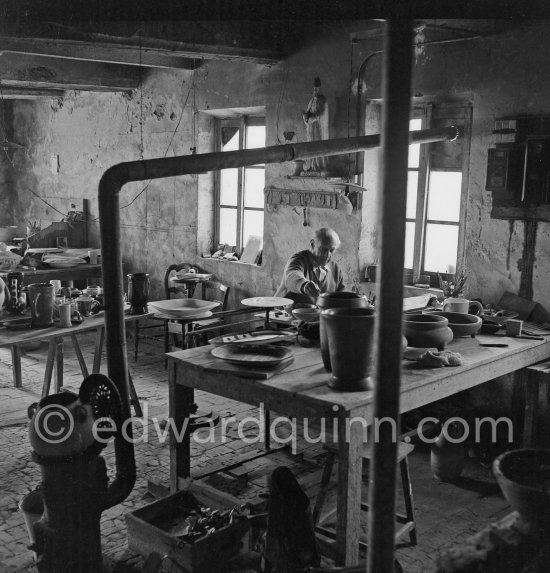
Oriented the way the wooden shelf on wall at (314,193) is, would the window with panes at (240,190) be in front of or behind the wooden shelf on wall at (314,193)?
behind

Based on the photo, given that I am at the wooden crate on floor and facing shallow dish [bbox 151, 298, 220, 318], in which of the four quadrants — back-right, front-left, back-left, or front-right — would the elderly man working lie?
front-right

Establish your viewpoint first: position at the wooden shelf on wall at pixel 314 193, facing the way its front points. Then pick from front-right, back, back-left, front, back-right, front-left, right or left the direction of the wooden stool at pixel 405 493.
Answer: front

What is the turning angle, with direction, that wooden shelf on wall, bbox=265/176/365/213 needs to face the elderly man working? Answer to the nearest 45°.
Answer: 0° — it already faces them

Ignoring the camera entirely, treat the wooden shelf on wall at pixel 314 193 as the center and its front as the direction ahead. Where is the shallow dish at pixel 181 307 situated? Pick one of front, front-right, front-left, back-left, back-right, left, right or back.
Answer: front-right

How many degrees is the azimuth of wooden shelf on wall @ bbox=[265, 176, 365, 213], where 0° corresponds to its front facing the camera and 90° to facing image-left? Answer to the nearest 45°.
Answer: approximately 0°

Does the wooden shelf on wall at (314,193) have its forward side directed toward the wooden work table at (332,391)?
yes

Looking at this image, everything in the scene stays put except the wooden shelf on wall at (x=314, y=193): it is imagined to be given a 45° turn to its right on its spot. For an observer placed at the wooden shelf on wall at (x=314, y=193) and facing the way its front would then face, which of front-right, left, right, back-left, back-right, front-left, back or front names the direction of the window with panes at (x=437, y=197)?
left

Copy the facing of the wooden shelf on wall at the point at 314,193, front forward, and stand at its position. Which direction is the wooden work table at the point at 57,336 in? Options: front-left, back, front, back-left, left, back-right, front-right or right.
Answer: front-right

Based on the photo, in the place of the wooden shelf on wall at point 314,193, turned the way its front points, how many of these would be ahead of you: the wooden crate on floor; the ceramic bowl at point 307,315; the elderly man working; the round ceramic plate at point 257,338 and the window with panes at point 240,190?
4

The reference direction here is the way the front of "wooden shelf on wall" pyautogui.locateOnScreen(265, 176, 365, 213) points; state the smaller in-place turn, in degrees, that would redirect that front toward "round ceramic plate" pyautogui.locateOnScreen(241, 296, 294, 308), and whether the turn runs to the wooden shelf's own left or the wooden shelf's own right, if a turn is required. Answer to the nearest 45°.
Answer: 0° — it already faces it

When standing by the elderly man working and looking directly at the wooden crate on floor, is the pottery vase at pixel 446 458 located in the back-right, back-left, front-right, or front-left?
front-left

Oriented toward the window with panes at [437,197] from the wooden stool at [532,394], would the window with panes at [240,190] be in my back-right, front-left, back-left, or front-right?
front-left

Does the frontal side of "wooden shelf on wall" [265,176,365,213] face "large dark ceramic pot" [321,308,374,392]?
yes

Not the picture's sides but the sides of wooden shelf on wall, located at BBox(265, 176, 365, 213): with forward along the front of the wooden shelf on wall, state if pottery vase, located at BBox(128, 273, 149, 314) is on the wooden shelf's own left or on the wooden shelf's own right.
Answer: on the wooden shelf's own right

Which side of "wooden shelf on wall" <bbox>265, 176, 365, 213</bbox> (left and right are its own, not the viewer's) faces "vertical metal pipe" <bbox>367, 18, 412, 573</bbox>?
front

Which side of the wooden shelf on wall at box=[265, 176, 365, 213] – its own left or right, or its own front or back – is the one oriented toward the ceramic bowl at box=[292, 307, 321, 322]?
front

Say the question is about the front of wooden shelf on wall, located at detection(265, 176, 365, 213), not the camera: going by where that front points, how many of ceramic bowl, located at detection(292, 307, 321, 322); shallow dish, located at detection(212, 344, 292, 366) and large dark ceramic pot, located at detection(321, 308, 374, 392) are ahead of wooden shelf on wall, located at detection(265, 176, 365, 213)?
3

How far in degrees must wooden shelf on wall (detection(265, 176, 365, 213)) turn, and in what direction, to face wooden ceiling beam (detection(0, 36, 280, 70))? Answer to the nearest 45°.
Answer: approximately 90° to its right

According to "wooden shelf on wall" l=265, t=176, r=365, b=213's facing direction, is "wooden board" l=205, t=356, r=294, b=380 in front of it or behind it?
in front
